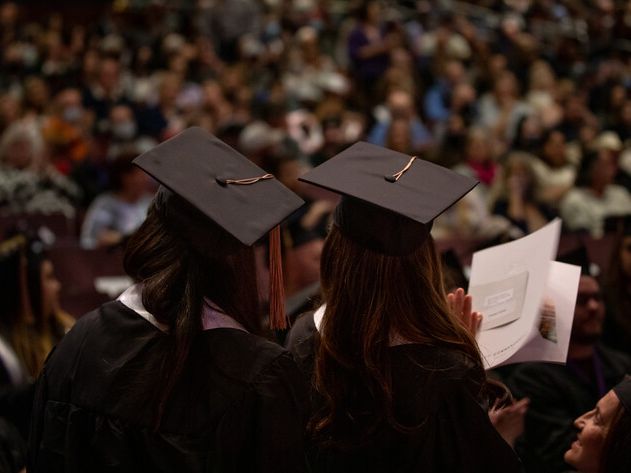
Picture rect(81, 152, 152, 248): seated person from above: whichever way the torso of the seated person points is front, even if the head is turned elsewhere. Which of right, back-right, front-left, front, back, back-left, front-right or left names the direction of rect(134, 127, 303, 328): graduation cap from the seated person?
front-right

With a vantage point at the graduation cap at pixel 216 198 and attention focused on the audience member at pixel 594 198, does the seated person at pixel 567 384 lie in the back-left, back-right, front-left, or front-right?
front-right

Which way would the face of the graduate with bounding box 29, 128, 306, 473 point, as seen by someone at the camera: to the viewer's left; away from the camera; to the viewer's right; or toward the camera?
away from the camera

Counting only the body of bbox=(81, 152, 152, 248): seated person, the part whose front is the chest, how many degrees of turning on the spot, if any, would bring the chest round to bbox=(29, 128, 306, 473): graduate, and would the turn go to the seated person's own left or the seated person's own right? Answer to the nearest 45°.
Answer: approximately 45° to the seated person's own right

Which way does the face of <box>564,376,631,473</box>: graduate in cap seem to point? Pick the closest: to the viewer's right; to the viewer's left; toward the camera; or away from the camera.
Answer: to the viewer's left

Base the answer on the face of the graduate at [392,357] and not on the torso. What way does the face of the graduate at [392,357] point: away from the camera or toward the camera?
away from the camera

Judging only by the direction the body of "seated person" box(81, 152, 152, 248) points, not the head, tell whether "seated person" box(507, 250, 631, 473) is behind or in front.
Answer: in front

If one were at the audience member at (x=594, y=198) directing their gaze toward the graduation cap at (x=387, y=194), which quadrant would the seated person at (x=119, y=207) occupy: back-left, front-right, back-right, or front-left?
front-right
